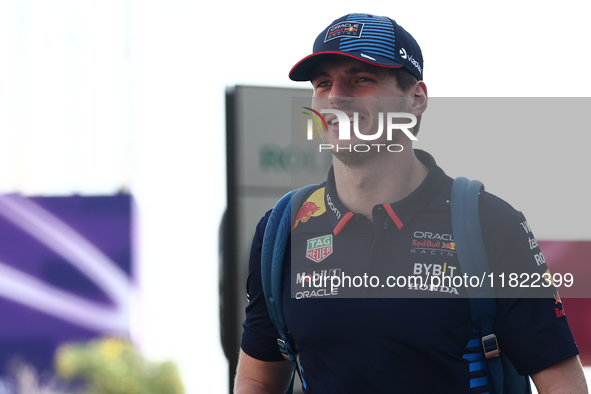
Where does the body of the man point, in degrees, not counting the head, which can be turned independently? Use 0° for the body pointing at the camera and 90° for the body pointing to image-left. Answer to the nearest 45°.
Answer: approximately 45°

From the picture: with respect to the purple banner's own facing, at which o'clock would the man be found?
The man is roughly at 12 o'clock from the purple banner.

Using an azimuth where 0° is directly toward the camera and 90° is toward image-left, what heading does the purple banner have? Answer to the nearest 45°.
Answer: approximately 0°

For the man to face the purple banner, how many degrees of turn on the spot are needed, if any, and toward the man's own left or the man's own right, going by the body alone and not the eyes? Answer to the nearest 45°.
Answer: approximately 90° to the man's own right
